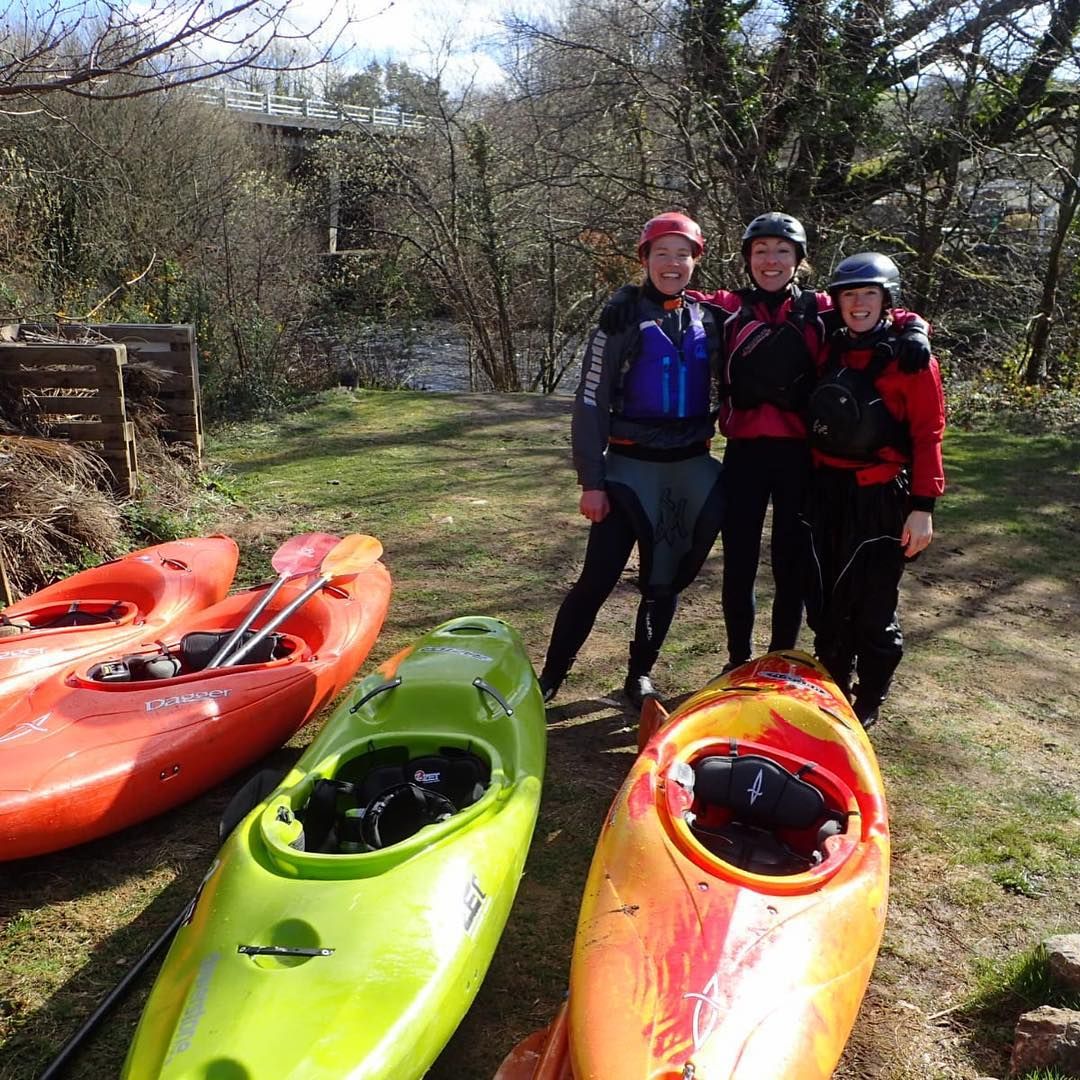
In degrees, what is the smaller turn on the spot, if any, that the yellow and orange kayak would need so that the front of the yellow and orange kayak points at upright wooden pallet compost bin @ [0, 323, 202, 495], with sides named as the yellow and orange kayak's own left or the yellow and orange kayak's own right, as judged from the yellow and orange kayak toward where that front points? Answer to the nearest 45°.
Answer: approximately 135° to the yellow and orange kayak's own right

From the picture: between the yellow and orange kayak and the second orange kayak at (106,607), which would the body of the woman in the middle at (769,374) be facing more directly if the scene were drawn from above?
the yellow and orange kayak

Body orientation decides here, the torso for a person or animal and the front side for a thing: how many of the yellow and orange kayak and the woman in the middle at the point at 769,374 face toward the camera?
2

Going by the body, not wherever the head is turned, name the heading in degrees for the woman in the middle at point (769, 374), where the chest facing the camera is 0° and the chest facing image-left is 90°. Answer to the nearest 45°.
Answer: approximately 0°

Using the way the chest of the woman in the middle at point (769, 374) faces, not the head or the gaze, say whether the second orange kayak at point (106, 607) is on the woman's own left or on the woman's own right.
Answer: on the woman's own right

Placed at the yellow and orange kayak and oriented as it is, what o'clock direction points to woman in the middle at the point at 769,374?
The woman in the middle is roughly at 6 o'clock from the yellow and orange kayak.

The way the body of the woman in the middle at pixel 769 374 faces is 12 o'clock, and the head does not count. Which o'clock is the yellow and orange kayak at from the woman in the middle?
The yellow and orange kayak is roughly at 12 o'clock from the woman in the middle.

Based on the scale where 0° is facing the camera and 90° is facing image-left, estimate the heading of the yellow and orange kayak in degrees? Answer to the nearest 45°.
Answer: approximately 0°
